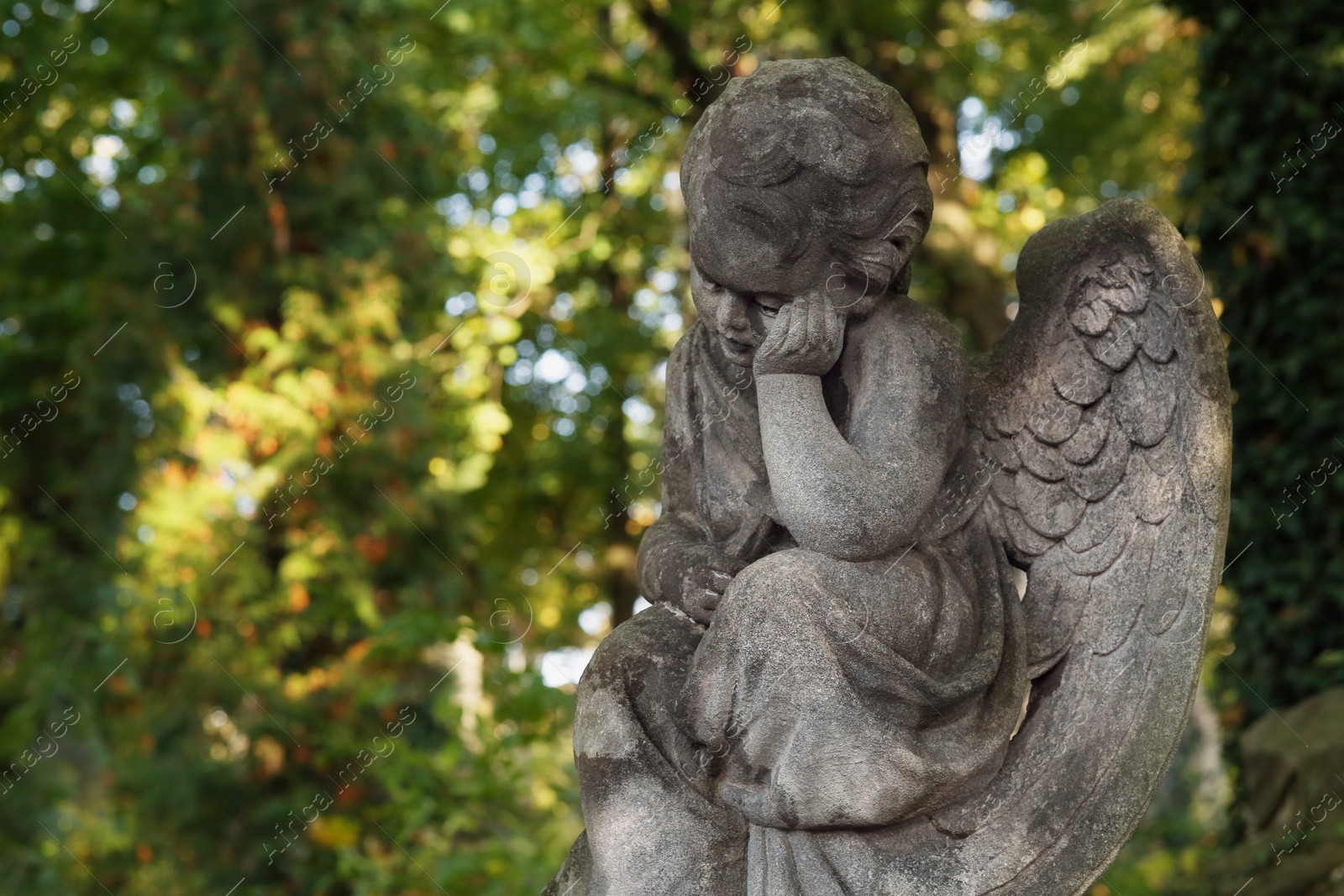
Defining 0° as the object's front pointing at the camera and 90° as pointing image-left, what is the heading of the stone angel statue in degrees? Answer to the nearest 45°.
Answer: approximately 45°
